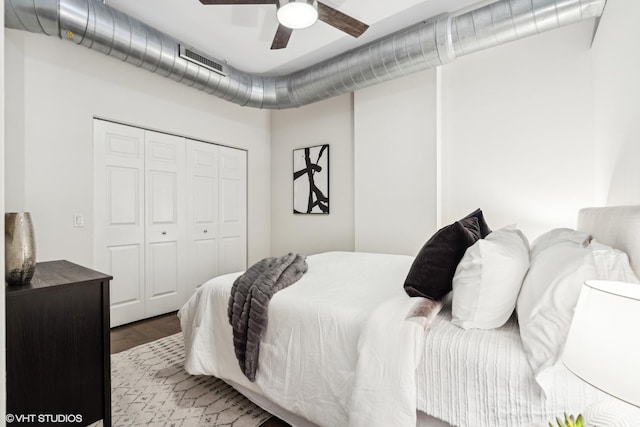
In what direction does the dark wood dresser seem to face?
to the viewer's right

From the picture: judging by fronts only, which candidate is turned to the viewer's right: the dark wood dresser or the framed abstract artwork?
the dark wood dresser

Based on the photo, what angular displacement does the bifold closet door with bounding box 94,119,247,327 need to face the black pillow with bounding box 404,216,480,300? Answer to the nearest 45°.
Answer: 0° — it already faces it

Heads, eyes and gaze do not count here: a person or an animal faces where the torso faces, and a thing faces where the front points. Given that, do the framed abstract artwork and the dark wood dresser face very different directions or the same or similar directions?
very different directions

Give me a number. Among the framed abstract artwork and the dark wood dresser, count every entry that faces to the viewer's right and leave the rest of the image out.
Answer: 1

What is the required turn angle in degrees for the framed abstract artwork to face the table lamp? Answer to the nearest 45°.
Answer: approximately 45° to its left

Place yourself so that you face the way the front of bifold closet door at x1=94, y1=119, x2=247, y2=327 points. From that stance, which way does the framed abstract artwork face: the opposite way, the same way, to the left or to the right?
to the right

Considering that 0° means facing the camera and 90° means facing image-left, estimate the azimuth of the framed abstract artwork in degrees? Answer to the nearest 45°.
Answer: approximately 45°

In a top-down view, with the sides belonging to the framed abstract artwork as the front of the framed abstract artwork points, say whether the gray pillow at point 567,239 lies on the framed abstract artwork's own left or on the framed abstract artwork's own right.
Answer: on the framed abstract artwork's own left

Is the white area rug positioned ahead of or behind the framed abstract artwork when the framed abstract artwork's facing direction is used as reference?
ahead
